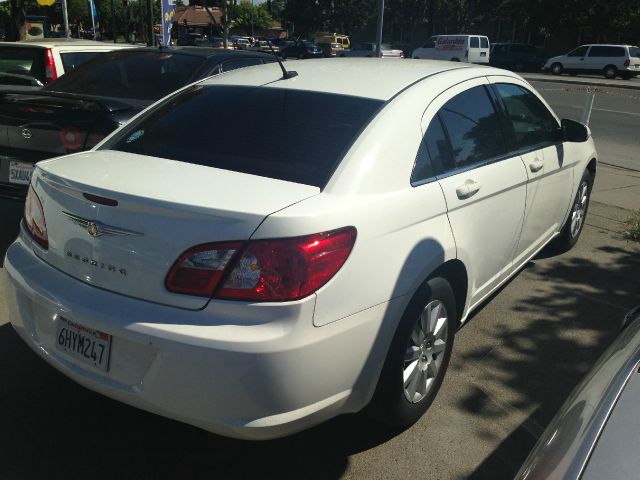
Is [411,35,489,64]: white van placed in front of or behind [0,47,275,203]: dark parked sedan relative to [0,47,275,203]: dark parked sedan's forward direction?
in front

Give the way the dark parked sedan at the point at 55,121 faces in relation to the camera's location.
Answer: facing away from the viewer and to the right of the viewer

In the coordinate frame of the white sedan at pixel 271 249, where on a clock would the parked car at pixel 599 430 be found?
The parked car is roughly at 3 o'clock from the white sedan.

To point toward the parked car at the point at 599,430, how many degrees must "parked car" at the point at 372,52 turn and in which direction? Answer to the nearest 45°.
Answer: approximately 90° to its left

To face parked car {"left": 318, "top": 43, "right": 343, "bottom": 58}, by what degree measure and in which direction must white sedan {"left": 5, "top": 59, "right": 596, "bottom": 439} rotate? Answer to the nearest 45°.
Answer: approximately 45° to its left

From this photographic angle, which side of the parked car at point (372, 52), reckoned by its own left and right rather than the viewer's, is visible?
left

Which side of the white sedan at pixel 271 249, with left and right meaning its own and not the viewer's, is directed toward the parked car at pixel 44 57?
left

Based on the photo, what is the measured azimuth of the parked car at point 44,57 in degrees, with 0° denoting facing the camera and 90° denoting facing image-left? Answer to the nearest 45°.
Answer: approximately 225°

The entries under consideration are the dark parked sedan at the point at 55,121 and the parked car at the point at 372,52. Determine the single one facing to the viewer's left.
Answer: the parked car

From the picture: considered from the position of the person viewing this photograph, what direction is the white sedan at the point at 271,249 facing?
facing away from the viewer and to the right of the viewer

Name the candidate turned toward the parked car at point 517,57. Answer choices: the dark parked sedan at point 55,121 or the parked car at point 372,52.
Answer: the dark parked sedan

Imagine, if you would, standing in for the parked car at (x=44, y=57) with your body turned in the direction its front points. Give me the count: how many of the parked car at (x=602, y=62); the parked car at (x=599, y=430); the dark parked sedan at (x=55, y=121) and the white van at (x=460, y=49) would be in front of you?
2

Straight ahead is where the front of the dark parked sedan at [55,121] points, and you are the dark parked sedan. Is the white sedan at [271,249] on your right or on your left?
on your right

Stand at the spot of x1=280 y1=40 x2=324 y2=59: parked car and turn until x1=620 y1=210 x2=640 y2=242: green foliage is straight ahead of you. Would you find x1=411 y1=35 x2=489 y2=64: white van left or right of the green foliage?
left
